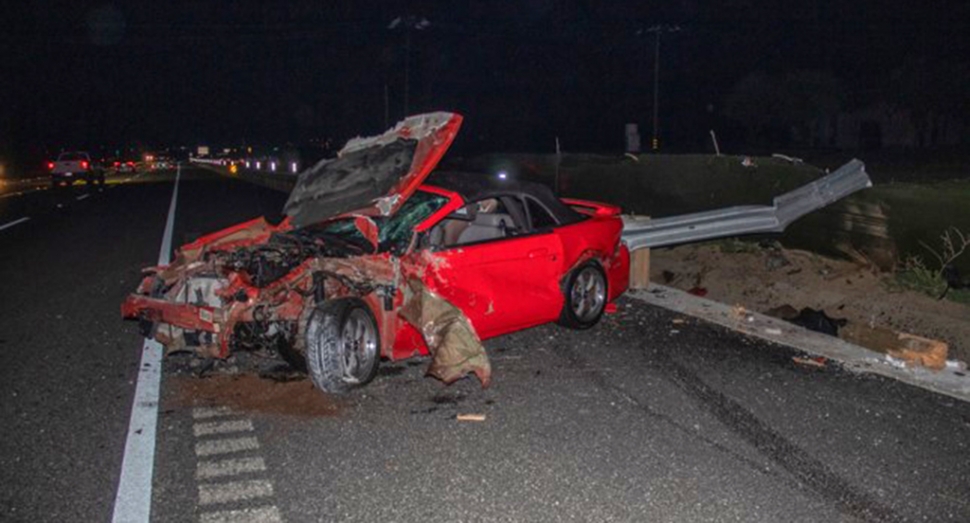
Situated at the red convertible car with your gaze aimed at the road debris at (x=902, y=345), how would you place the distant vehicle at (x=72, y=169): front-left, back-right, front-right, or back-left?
back-left

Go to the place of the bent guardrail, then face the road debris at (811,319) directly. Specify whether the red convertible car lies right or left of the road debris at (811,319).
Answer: right

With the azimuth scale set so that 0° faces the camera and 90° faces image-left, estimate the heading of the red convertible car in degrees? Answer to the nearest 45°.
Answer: approximately 45°

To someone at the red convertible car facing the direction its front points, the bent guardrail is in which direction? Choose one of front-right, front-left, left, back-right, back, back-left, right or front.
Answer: back

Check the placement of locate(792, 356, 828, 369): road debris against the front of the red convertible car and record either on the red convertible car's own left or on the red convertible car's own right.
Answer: on the red convertible car's own left

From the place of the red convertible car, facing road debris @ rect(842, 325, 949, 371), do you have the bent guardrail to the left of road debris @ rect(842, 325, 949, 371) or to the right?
left

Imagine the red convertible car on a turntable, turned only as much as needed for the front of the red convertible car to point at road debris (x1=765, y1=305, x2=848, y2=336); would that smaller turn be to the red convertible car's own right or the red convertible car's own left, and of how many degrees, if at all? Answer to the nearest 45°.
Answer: approximately 135° to the red convertible car's own left
